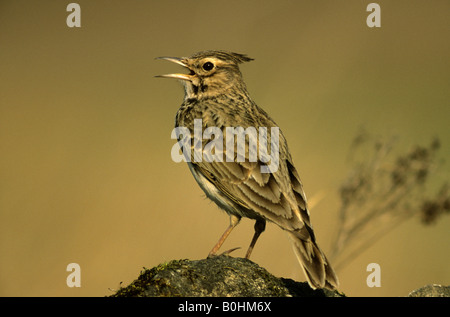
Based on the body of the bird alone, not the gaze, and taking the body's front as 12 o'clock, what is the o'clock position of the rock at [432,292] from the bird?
The rock is roughly at 7 o'clock from the bird.

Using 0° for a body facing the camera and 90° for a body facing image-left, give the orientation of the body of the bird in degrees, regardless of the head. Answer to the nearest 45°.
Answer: approximately 90°
